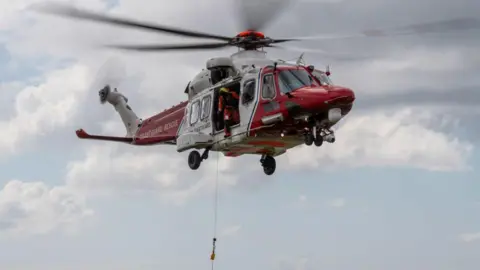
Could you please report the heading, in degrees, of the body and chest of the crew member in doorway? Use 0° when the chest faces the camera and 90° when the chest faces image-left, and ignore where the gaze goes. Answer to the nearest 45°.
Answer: approximately 45°

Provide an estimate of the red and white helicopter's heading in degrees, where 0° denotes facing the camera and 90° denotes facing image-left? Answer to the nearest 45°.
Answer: approximately 315°
